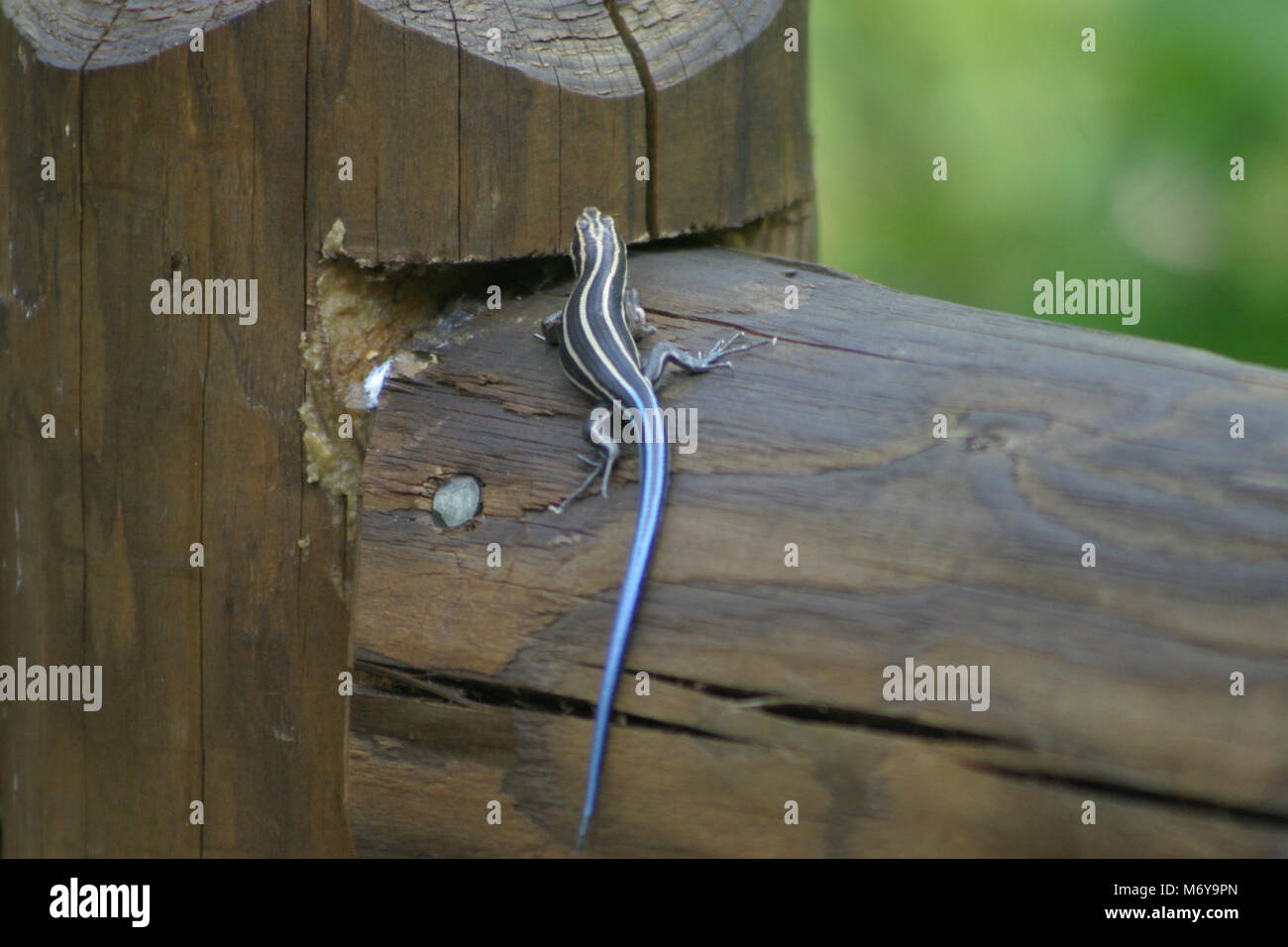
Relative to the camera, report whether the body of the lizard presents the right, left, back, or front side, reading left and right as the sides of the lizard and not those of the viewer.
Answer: back
